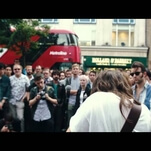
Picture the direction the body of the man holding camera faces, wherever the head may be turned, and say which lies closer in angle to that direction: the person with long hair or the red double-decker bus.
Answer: the person with long hair

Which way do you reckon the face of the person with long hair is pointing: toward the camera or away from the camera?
away from the camera

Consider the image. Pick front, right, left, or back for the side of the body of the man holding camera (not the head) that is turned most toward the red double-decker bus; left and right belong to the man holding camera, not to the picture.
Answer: back

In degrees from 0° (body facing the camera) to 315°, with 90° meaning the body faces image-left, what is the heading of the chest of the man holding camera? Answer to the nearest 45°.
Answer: approximately 0°

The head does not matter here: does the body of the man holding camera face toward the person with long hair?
yes
